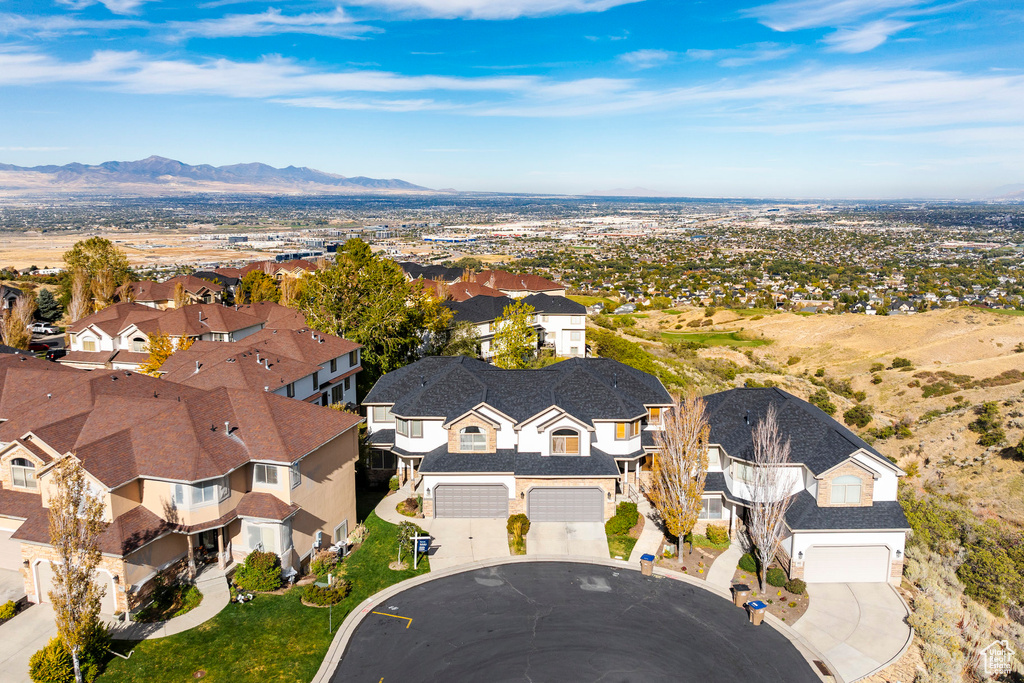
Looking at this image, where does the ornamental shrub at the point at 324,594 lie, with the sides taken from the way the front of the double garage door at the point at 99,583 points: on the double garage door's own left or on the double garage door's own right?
on the double garage door's own left

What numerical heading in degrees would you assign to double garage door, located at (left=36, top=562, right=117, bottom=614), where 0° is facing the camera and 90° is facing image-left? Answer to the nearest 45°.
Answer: approximately 45°

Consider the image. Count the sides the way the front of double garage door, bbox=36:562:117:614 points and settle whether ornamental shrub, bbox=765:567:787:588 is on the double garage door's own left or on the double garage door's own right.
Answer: on the double garage door's own left

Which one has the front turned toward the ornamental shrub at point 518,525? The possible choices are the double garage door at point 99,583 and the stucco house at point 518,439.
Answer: the stucco house

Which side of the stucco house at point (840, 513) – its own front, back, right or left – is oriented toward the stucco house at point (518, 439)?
right

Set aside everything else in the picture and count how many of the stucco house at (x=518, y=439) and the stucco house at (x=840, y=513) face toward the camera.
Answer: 2

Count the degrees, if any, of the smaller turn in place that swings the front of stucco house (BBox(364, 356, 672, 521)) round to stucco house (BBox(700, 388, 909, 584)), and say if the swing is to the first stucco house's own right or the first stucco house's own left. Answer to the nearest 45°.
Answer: approximately 45° to the first stucco house's own left

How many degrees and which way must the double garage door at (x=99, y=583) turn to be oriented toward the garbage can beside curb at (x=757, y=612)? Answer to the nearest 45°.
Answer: approximately 90° to its left

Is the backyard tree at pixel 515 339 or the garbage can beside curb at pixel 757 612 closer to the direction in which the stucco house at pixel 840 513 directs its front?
the garbage can beside curb
